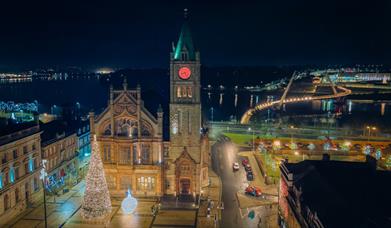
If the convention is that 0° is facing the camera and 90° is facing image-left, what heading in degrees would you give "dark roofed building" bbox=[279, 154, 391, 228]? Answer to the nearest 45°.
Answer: approximately 90°

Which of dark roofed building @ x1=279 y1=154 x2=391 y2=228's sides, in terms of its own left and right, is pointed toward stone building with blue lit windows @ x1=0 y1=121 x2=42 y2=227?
front

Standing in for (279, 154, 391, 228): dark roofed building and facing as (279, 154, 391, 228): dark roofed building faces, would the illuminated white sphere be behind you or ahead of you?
ahead
